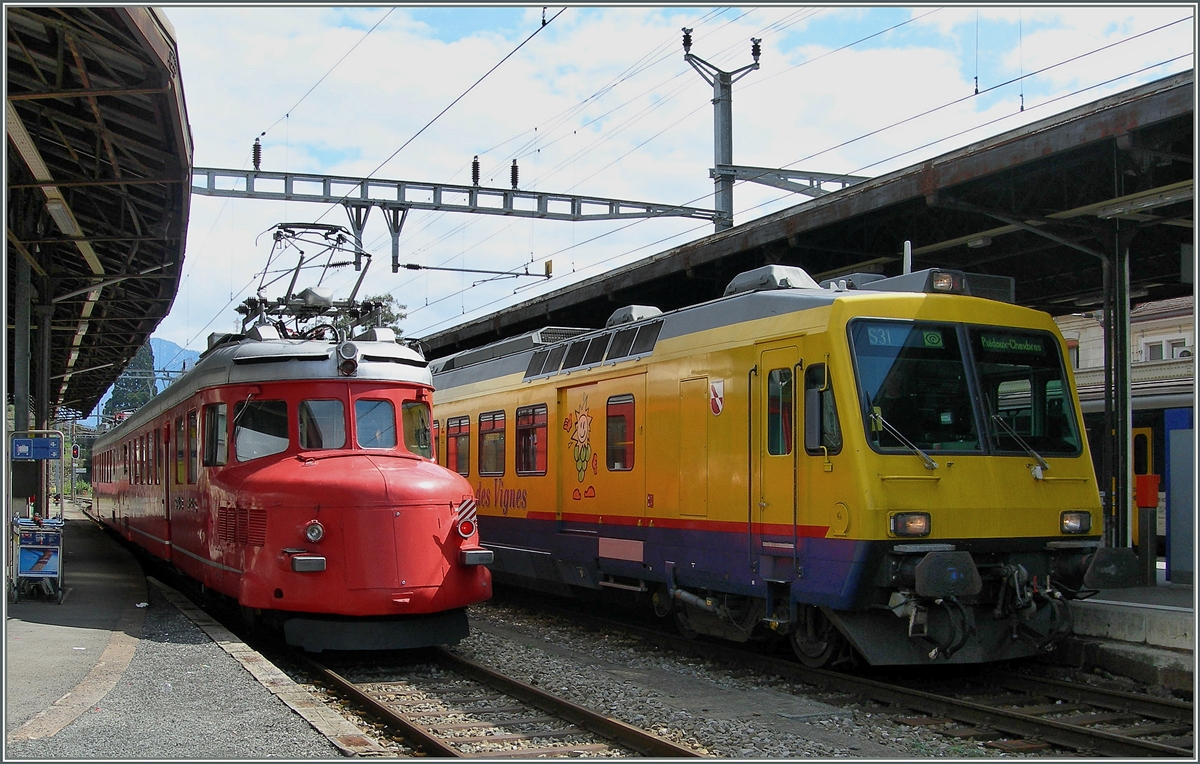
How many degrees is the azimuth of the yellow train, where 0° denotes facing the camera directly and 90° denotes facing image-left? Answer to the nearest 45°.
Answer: approximately 315°

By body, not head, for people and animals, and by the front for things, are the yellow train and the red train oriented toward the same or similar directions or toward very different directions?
same or similar directions

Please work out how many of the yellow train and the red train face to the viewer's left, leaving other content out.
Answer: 0
